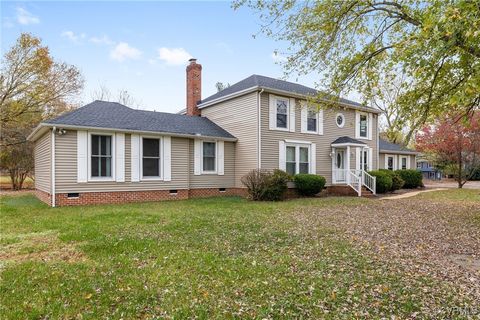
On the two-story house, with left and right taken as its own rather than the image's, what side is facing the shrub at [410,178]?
left

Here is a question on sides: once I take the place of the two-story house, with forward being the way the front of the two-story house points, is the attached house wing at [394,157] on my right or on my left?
on my left

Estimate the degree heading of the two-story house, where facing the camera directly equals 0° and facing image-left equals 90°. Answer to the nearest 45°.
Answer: approximately 315°

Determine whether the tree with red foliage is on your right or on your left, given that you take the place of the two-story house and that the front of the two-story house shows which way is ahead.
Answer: on your left

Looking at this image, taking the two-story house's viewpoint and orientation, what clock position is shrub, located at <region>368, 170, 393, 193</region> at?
The shrub is roughly at 10 o'clock from the two-story house.

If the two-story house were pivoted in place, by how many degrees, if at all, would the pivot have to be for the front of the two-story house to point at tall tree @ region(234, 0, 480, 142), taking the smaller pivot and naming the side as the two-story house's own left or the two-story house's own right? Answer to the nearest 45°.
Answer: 0° — it already faces it
